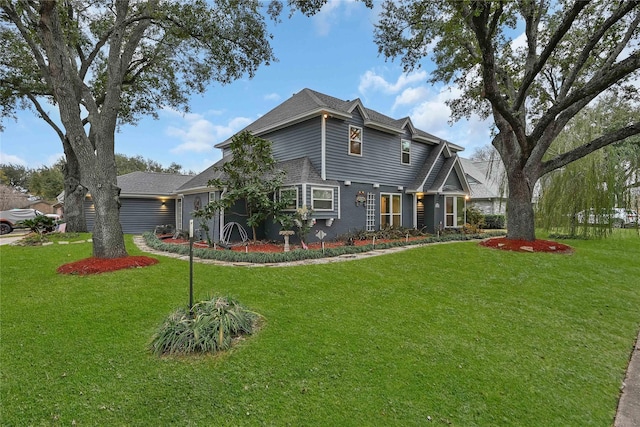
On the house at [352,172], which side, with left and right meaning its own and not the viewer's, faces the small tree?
right

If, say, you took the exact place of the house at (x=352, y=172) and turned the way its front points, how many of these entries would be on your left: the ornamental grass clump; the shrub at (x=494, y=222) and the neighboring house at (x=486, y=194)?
2

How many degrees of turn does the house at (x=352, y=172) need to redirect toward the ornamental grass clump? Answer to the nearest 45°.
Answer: approximately 45° to its right

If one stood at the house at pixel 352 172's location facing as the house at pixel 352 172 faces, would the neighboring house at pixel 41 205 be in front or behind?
behind

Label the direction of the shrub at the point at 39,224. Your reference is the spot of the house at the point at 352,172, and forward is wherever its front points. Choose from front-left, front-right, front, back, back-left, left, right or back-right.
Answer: back-right

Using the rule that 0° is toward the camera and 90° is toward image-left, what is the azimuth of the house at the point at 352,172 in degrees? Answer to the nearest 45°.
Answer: approximately 315°

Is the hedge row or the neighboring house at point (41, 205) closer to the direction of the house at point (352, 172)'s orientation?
the hedge row

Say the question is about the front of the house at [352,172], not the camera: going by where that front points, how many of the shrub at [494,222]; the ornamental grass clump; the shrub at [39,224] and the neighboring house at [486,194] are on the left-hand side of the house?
2

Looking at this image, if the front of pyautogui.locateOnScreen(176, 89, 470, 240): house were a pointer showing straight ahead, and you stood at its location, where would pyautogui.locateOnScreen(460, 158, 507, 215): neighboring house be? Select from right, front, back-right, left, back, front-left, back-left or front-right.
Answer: left

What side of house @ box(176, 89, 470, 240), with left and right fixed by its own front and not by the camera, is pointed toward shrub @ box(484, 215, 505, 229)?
left
